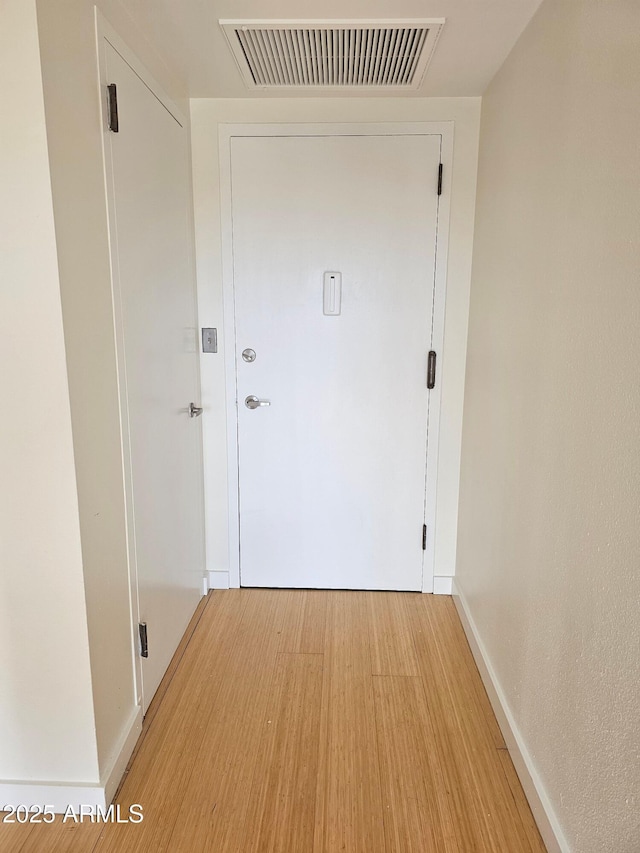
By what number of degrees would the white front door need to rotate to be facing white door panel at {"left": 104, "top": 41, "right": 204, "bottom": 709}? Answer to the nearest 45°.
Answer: approximately 45° to its right

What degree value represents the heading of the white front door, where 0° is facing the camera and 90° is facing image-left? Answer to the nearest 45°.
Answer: approximately 0°
